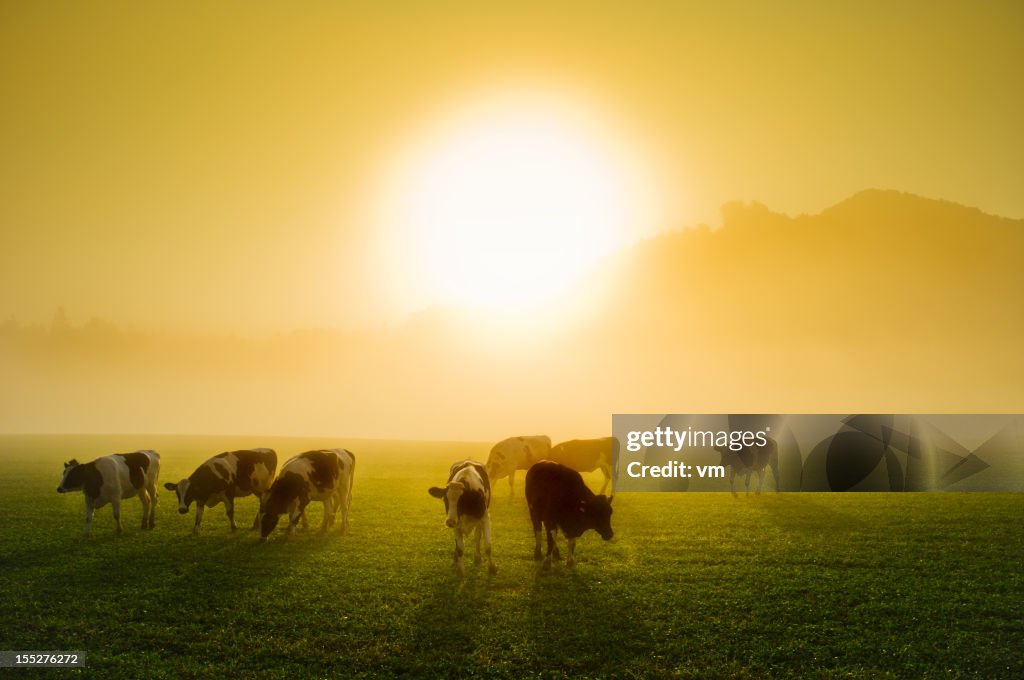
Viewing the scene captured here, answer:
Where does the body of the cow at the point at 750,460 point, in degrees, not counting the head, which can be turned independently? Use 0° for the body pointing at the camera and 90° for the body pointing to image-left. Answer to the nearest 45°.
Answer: approximately 90°

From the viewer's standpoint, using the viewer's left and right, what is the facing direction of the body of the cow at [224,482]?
facing the viewer and to the left of the viewer

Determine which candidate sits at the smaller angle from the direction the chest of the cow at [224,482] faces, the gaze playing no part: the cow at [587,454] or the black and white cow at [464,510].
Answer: the black and white cow

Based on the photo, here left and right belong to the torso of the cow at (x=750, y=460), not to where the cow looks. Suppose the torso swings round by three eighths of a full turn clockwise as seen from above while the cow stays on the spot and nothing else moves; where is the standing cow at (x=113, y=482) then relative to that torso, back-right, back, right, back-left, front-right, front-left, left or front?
back

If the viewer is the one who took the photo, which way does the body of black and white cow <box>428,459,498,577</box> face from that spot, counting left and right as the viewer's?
facing the viewer

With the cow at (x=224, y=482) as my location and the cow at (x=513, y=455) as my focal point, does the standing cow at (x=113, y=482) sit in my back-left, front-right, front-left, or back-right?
back-left

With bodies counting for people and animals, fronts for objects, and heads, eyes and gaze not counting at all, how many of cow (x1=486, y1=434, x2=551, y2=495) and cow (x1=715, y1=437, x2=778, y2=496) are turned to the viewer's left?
2

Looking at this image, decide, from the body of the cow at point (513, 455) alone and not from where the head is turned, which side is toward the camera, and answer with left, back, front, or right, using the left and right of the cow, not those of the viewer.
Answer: left

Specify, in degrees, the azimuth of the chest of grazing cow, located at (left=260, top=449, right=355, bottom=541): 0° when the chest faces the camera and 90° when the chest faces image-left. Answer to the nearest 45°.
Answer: approximately 45°

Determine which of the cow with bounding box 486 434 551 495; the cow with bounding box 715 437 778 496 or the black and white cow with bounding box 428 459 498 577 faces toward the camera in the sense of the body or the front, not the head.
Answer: the black and white cow
